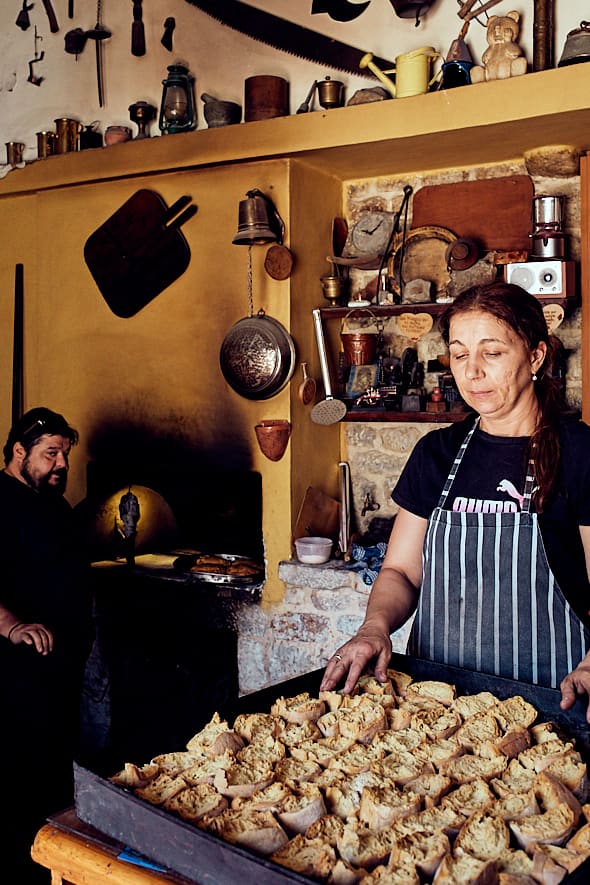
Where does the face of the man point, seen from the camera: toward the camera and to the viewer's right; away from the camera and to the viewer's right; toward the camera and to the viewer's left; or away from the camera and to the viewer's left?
toward the camera and to the viewer's right

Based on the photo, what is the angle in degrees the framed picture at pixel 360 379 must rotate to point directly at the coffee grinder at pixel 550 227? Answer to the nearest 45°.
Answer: approximately 45° to its left

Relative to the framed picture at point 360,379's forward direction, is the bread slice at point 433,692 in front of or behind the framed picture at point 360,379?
in front

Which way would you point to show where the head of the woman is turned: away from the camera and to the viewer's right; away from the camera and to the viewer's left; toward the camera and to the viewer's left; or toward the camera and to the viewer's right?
toward the camera and to the viewer's left

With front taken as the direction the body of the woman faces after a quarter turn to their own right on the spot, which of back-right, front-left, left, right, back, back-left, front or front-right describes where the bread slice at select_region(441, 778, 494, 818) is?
back-left

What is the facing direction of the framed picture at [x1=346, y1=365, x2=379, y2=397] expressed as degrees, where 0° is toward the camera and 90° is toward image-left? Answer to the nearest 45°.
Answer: approximately 0°

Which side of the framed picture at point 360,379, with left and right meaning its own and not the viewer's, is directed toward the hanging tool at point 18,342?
right

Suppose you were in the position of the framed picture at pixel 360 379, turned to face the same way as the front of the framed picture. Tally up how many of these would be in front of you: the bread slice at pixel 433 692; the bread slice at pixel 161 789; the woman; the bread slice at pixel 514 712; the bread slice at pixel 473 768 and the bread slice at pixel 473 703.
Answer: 6

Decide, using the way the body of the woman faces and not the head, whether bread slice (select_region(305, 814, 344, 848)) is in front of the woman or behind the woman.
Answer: in front

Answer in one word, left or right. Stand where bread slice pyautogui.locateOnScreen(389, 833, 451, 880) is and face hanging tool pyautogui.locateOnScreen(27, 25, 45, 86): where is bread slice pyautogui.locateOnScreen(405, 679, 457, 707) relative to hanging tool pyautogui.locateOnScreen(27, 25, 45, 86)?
right

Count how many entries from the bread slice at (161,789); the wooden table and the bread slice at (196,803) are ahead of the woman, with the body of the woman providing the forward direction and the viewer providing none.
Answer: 3
